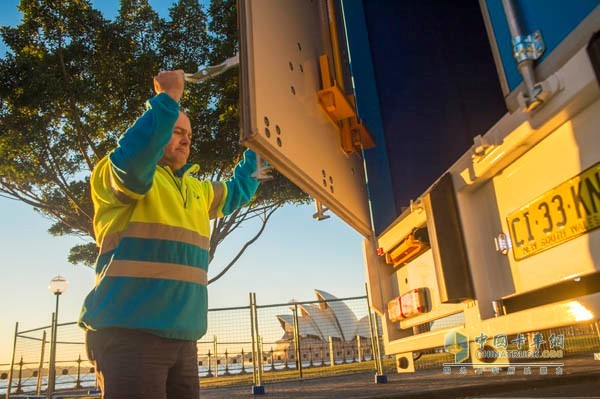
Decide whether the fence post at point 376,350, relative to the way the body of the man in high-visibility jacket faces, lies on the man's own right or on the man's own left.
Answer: on the man's own left

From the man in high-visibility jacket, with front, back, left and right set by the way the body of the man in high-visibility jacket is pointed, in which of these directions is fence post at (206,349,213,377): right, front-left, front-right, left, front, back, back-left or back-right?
back-left

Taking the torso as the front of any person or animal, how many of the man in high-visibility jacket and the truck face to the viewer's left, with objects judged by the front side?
0

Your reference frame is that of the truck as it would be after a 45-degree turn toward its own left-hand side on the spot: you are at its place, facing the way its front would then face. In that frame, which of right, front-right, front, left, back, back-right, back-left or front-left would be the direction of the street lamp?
front-left

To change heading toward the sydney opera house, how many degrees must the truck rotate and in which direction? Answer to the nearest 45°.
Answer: approximately 45° to its left

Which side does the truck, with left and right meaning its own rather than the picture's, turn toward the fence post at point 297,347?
left

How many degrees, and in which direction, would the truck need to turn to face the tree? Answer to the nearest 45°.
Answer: approximately 90° to its left

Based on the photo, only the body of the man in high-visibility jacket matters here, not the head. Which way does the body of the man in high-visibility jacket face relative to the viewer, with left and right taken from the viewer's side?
facing the viewer and to the right of the viewer

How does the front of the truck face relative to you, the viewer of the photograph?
facing away from the viewer and to the right of the viewer

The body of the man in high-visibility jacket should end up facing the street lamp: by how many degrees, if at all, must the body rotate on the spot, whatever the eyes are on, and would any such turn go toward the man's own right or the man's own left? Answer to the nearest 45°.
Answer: approximately 135° to the man's own left

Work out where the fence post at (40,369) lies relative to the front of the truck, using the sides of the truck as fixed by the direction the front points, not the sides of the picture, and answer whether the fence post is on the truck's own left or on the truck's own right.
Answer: on the truck's own left
